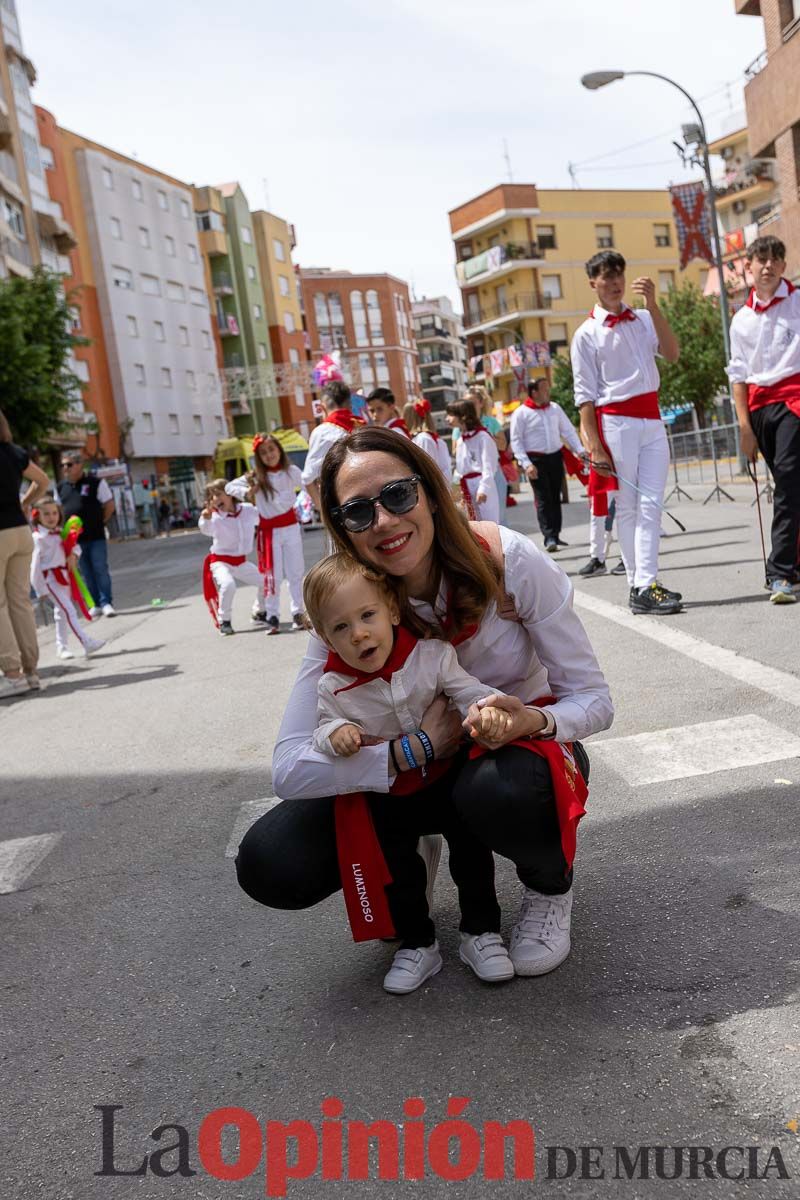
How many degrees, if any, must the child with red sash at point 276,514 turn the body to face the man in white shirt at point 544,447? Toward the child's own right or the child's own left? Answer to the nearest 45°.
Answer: approximately 135° to the child's own left

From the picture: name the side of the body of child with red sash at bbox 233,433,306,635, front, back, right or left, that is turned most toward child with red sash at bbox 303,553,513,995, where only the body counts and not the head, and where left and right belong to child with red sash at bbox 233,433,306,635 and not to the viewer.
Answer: front

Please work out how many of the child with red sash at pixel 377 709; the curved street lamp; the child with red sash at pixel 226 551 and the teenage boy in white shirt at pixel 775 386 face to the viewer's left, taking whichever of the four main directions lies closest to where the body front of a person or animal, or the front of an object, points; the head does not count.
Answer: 1

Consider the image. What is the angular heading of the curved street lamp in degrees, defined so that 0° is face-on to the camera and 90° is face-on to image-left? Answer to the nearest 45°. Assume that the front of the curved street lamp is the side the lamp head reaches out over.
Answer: approximately 90°

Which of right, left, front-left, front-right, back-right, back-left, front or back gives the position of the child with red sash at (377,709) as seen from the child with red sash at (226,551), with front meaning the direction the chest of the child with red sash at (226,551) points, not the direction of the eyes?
front

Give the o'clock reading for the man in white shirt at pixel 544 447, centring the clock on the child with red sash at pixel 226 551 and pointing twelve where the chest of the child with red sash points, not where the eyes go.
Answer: The man in white shirt is roughly at 8 o'clock from the child with red sash.

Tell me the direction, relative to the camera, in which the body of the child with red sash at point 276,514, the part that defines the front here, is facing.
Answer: toward the camera

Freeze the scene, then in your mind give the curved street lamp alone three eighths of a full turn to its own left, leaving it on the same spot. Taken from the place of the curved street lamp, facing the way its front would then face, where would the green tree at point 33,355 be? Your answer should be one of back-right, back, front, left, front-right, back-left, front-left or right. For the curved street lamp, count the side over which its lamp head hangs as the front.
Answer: back-right

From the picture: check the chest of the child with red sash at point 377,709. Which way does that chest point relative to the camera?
toward the camera

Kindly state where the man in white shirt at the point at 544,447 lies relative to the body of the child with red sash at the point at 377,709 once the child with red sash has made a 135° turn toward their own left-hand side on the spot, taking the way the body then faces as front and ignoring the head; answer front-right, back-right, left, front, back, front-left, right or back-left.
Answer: front-left

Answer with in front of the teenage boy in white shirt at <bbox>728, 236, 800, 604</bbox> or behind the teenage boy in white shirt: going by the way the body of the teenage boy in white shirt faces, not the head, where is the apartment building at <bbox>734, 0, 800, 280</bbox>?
behind

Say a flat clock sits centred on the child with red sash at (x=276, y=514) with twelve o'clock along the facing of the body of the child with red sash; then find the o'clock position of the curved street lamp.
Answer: The curved street lamp is roughly at 7 o'clock from the child with red sash.
